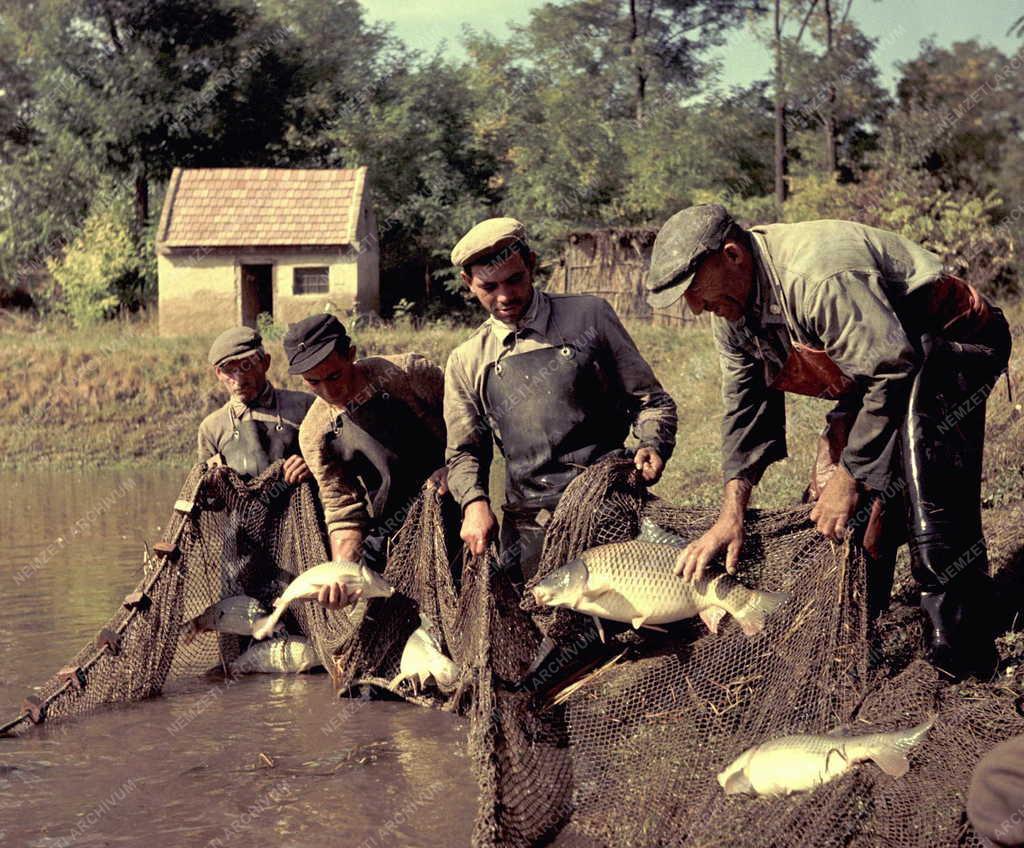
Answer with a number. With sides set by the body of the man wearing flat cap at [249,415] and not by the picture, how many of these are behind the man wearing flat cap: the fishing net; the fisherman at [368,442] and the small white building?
1

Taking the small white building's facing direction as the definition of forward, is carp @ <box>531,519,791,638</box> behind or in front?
in front

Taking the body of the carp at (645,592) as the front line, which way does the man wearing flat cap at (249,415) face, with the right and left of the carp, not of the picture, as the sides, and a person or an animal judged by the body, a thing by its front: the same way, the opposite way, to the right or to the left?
to the left

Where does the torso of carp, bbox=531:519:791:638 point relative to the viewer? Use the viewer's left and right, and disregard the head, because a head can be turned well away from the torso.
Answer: facing to the left of the viewer

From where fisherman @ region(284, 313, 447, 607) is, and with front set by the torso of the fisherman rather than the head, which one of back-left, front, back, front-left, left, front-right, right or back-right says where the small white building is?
back-right

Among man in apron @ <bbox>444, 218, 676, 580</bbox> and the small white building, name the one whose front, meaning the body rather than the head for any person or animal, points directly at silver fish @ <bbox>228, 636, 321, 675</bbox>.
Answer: the small white building

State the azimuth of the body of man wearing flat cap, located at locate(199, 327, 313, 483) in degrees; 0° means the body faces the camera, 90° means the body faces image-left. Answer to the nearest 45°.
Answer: approximately 0°

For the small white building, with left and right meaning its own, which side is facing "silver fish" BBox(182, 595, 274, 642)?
front

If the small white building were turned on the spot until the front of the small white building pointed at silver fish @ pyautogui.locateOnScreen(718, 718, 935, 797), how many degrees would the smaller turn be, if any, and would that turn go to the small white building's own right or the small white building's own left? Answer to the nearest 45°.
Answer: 0° — it already faces it

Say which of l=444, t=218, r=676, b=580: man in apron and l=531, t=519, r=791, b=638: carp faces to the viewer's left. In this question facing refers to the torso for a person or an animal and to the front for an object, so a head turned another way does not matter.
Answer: the carp

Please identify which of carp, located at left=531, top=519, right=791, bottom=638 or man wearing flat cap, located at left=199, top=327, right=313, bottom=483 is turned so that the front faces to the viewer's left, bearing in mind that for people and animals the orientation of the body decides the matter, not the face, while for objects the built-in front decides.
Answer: the carp
